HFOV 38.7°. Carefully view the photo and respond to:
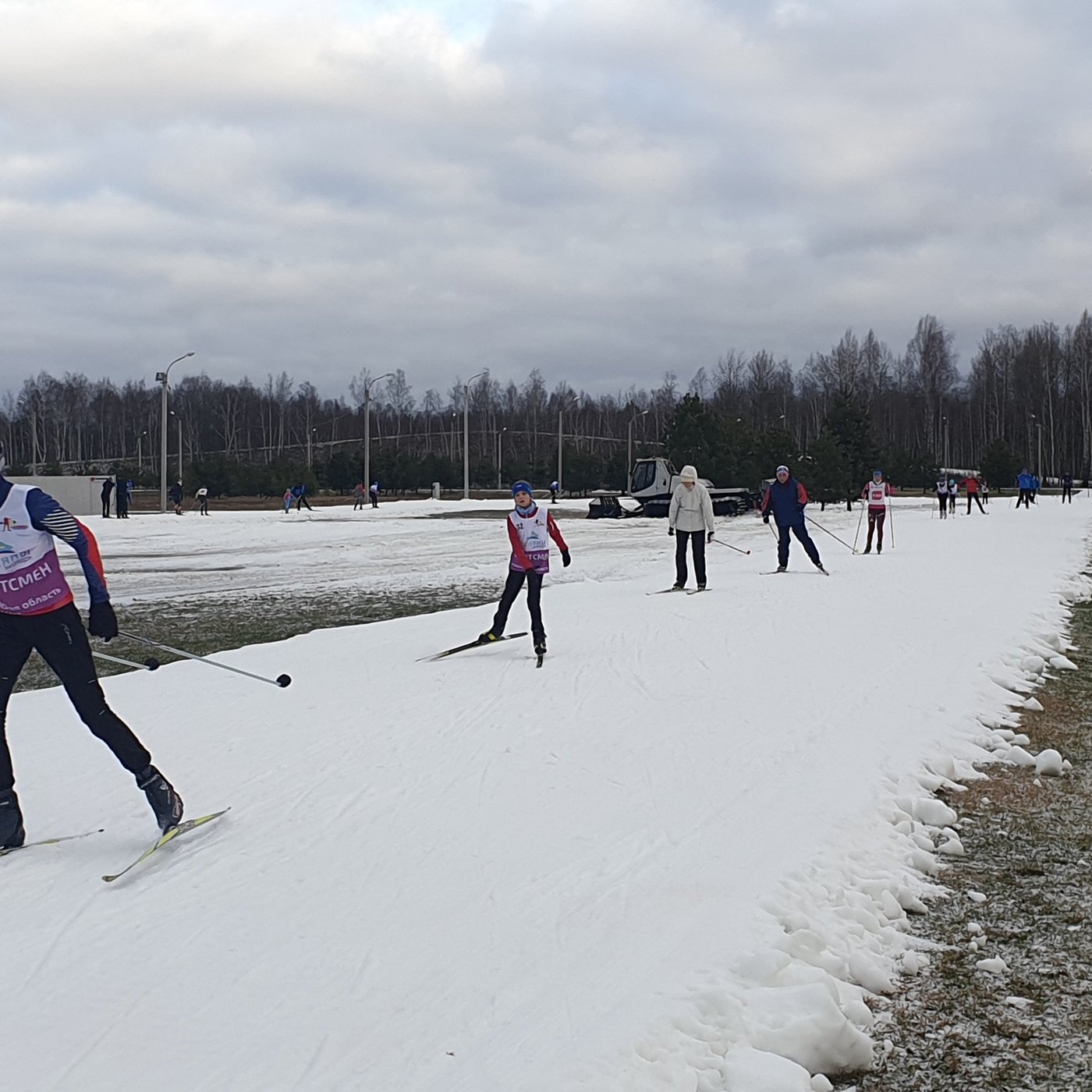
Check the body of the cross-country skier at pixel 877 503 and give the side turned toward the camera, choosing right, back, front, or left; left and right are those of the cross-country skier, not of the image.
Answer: front

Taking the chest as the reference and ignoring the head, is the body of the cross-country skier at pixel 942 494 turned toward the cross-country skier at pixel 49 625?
yes

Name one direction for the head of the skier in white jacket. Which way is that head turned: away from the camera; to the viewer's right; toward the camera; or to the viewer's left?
toward the camera

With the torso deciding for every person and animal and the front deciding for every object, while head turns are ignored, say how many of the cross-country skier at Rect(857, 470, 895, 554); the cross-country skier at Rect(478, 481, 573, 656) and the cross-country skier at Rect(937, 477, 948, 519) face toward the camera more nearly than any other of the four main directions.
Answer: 3

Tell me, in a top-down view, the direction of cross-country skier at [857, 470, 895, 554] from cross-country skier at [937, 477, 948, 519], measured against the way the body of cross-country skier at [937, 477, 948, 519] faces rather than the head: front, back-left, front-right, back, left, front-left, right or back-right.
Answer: front

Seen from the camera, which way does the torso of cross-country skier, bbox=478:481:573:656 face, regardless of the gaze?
toward the camera

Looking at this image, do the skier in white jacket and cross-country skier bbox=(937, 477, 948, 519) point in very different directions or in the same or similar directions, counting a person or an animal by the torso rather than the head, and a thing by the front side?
same or similar directions

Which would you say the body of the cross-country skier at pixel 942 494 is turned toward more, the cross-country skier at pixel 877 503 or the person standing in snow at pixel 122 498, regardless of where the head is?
the cross-country skier

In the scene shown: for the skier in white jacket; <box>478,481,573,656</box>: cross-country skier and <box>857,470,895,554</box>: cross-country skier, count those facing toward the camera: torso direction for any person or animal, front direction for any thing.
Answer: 3

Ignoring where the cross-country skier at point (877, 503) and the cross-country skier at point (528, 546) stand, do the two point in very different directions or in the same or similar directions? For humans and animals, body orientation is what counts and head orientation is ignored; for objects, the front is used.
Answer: same or similar directions

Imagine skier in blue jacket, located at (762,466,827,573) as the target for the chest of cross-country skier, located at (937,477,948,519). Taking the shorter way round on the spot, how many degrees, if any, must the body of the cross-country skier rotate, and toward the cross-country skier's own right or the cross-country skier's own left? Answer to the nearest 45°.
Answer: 0° — they already face them

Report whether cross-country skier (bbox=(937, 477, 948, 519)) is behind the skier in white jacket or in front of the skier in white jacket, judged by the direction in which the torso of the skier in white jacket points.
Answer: behind
